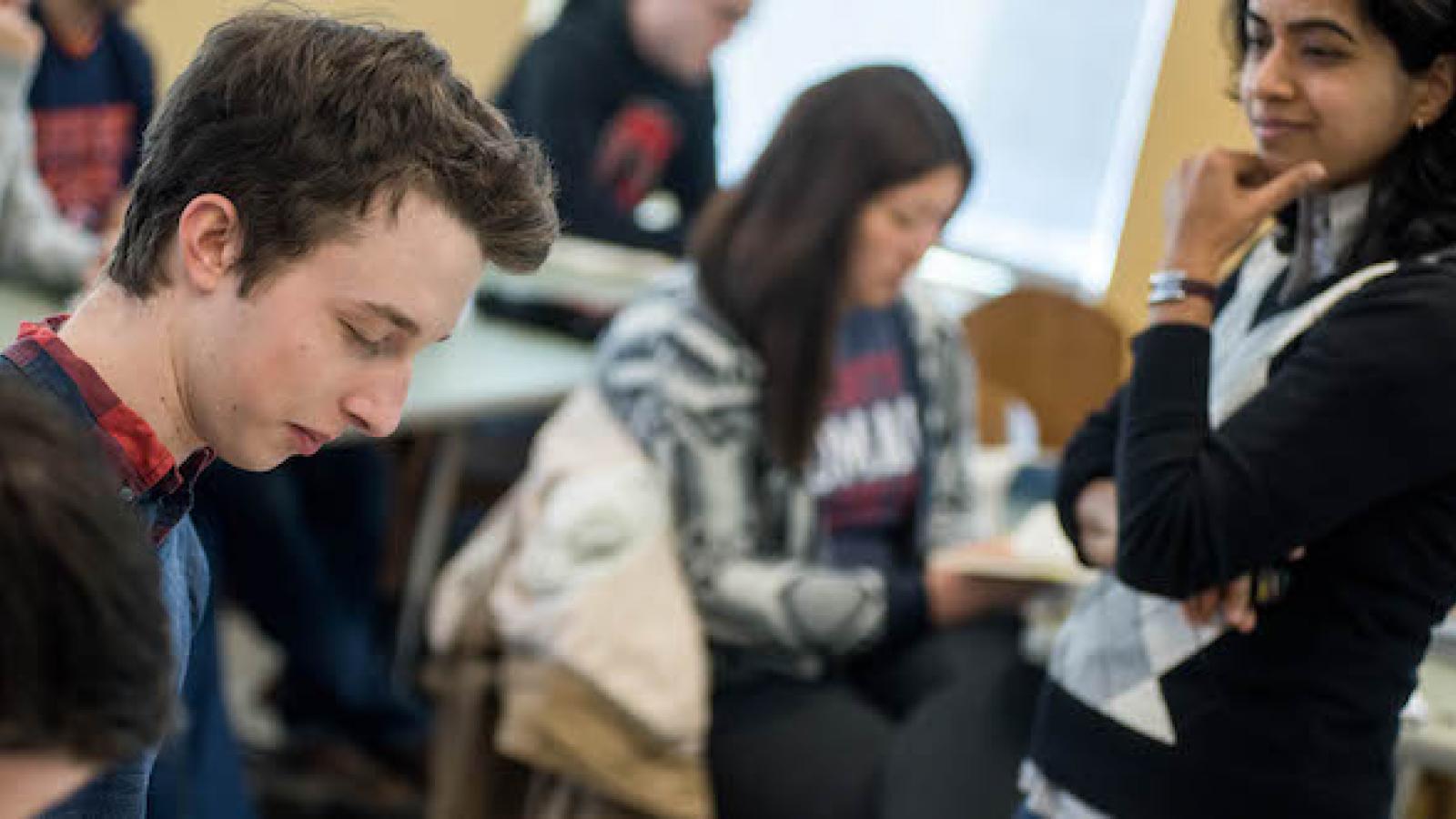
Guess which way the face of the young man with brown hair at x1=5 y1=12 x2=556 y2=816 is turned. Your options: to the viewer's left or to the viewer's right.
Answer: to the viewer's right

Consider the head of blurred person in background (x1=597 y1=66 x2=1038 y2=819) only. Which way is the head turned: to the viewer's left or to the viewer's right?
to the viewer's right

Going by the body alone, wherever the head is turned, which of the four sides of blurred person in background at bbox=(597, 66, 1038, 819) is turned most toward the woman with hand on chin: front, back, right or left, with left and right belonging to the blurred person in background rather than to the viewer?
front

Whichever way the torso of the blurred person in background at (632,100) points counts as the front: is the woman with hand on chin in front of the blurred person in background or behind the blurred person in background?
in front

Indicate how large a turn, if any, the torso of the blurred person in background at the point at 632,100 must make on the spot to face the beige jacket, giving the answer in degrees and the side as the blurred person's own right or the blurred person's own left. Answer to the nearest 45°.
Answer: approximately 45° to the blurred person's own right

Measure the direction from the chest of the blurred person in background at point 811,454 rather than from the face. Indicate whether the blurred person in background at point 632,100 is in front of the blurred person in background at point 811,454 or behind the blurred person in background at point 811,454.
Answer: behind

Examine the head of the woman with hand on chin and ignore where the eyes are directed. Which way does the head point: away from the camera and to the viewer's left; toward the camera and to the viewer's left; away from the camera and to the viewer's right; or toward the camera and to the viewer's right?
toward the camera and to the viewer's left

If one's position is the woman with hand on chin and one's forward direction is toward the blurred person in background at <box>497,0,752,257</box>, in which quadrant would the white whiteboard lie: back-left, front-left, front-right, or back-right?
front-right

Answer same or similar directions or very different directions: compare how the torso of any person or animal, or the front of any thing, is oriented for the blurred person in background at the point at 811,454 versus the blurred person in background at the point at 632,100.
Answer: same or similar directions

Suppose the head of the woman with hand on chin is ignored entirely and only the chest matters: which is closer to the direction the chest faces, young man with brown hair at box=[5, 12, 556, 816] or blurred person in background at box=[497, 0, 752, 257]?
the young man with brown hair

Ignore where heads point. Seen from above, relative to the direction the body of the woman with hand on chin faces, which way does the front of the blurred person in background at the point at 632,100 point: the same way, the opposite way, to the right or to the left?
to the left

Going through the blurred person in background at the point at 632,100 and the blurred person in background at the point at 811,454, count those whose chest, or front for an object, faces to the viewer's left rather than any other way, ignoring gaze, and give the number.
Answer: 0
